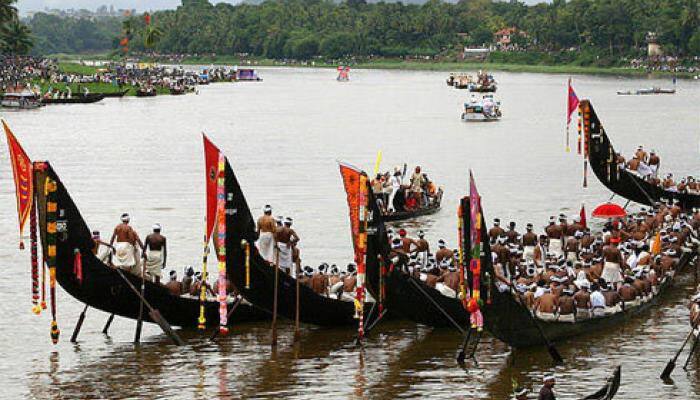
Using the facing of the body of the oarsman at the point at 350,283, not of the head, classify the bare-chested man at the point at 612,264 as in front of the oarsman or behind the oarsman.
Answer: in front

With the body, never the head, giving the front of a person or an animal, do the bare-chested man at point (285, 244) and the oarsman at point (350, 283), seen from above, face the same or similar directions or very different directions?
same or similar directions

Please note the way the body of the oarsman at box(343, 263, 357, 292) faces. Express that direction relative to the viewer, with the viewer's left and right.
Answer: facing away from the viewer and to the right of the viewer

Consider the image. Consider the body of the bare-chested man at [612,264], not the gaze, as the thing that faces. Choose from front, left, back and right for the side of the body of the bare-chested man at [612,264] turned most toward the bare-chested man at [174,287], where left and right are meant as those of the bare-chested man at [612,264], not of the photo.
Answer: left

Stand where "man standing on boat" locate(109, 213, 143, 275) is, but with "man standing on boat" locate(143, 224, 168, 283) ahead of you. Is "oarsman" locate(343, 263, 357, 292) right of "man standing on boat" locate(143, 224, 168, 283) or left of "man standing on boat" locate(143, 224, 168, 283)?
right

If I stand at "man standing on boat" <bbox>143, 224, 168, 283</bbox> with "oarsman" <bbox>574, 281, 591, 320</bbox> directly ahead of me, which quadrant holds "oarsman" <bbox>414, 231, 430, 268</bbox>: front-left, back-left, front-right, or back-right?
front-left

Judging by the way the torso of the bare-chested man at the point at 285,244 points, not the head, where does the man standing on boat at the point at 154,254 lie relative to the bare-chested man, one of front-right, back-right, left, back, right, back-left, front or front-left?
back-left

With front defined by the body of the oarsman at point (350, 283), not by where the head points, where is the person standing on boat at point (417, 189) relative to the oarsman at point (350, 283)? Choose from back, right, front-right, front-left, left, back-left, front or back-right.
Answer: front-left
